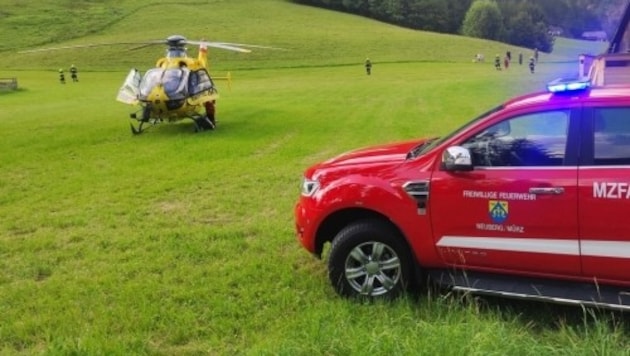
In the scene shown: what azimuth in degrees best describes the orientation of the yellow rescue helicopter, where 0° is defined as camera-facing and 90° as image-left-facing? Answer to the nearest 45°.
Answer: approximately 0°
